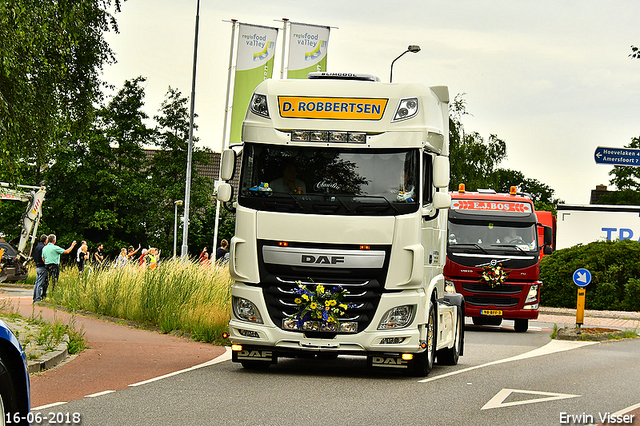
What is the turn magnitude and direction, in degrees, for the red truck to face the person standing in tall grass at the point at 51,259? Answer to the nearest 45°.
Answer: approximately 90° to its right

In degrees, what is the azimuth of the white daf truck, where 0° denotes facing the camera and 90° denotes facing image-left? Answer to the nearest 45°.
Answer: approximately 0°

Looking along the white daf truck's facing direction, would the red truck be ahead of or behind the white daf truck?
behind

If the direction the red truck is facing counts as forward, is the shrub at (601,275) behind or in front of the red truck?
behind

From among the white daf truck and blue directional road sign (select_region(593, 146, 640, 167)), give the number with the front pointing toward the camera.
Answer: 2

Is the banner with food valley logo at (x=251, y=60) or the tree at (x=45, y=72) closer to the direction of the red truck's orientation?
the tree

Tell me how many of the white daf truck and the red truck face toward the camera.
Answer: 2

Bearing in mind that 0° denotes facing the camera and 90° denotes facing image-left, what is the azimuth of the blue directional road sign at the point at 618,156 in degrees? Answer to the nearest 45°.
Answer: approximately 0°
